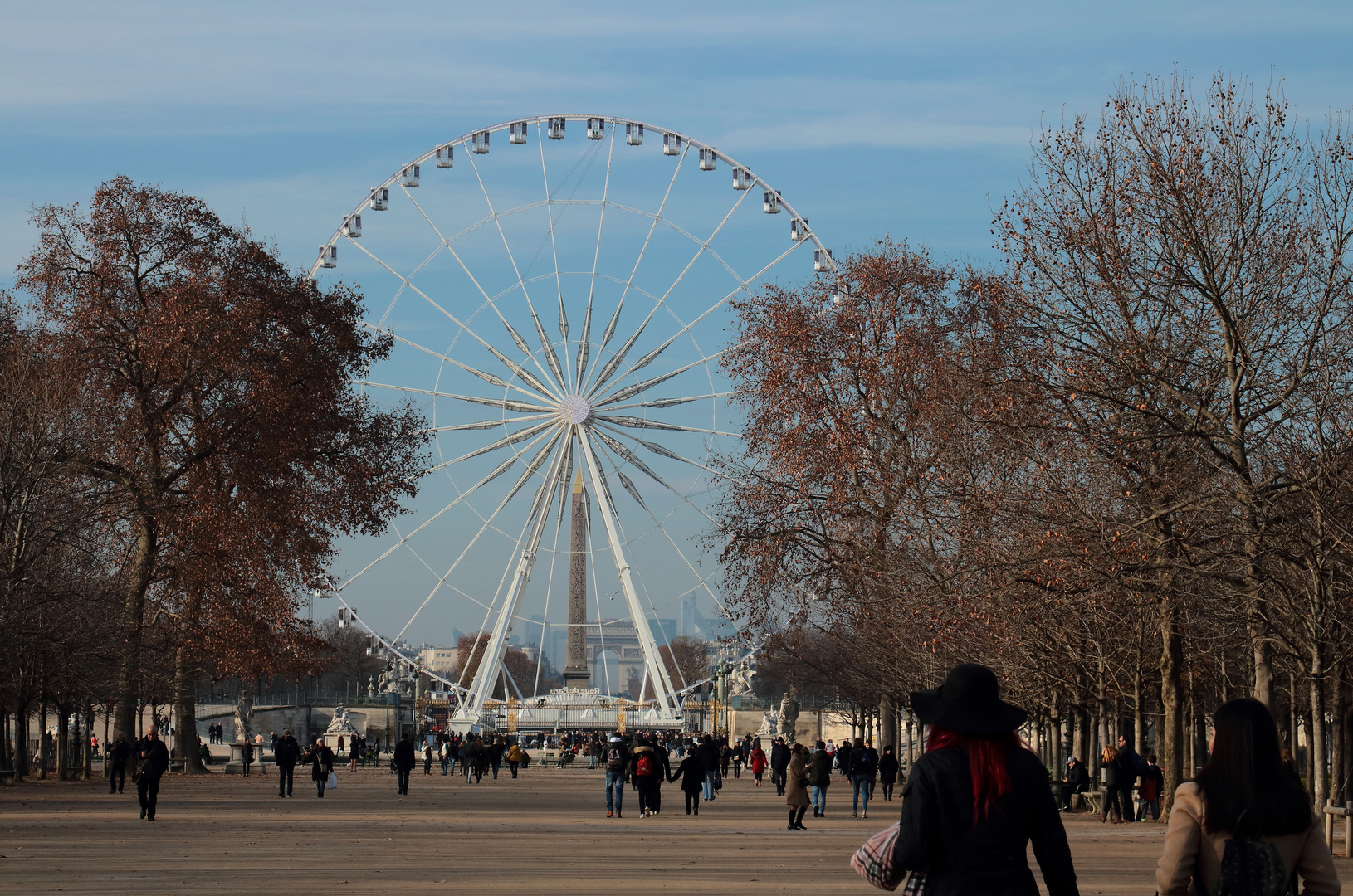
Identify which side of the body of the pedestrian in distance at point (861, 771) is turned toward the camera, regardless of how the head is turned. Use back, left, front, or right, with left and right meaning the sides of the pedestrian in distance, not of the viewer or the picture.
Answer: back

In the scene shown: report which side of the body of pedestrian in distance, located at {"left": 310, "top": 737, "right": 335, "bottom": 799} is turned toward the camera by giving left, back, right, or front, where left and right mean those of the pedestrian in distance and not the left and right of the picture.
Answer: front

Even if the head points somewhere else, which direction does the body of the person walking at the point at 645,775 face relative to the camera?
away from the camera

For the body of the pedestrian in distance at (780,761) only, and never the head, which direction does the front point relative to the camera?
toward the camera

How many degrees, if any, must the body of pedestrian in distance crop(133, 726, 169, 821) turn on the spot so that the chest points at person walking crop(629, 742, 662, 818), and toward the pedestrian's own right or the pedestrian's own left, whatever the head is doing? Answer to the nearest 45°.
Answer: approximately 90° to the pedestrian's own left

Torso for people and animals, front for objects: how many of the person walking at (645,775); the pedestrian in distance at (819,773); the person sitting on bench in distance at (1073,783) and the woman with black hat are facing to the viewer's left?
1

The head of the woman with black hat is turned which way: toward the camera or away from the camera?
away from the camera

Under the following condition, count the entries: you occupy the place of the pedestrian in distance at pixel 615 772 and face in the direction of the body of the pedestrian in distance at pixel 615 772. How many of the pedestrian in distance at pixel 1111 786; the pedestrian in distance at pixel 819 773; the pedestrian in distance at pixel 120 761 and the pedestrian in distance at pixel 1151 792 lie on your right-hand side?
3

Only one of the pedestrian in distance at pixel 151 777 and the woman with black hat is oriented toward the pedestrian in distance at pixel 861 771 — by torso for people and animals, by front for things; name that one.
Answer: the woman with black hat

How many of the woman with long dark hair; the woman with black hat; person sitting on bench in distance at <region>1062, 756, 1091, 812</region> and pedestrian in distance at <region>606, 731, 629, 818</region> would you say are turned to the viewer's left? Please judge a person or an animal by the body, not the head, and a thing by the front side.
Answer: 1

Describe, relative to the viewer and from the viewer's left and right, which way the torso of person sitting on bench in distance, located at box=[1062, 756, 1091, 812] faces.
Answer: facing to the left of the viewer

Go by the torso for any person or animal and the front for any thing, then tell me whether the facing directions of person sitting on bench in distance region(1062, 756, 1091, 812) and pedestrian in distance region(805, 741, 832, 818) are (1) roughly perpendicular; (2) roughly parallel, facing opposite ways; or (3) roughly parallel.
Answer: roughly perpendicular

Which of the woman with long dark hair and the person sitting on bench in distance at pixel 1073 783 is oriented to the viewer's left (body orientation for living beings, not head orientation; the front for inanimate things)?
the person sitting on bench in distance

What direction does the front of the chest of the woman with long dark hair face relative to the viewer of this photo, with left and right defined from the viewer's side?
facing away from the viewer

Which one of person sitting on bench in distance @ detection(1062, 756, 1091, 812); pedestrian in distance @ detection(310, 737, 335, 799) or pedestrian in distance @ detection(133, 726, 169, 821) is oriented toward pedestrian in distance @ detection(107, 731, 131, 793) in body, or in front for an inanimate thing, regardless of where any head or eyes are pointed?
person sitting on bench in distance @ detection(1062, 756, 1091, 812)
